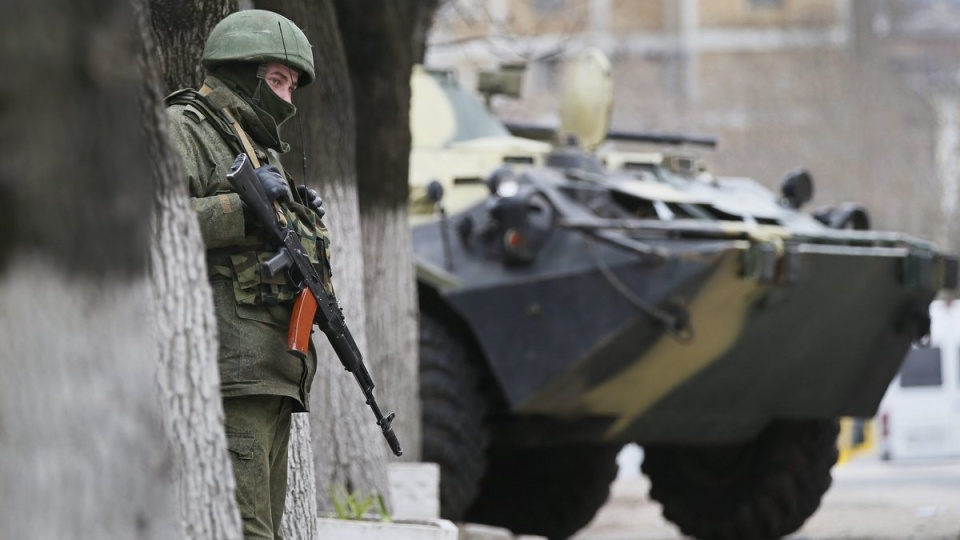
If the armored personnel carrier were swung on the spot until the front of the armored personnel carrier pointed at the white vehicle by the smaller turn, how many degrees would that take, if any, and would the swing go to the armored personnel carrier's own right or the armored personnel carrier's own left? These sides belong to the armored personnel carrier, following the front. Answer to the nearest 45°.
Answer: approximately 135° to the armored personnel carrier's own left

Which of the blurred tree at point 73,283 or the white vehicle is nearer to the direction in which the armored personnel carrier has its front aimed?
the blurred tree

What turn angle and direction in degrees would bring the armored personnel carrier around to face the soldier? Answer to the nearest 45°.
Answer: approximately 45° to its right

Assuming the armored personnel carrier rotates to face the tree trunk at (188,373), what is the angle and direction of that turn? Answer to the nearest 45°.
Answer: approximately 45° to its right

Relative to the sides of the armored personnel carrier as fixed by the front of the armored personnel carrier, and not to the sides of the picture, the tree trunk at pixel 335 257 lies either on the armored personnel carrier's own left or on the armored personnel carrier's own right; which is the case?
on the armored personnel carrier's own right

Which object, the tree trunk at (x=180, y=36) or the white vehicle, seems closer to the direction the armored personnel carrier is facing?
the tree trunk
